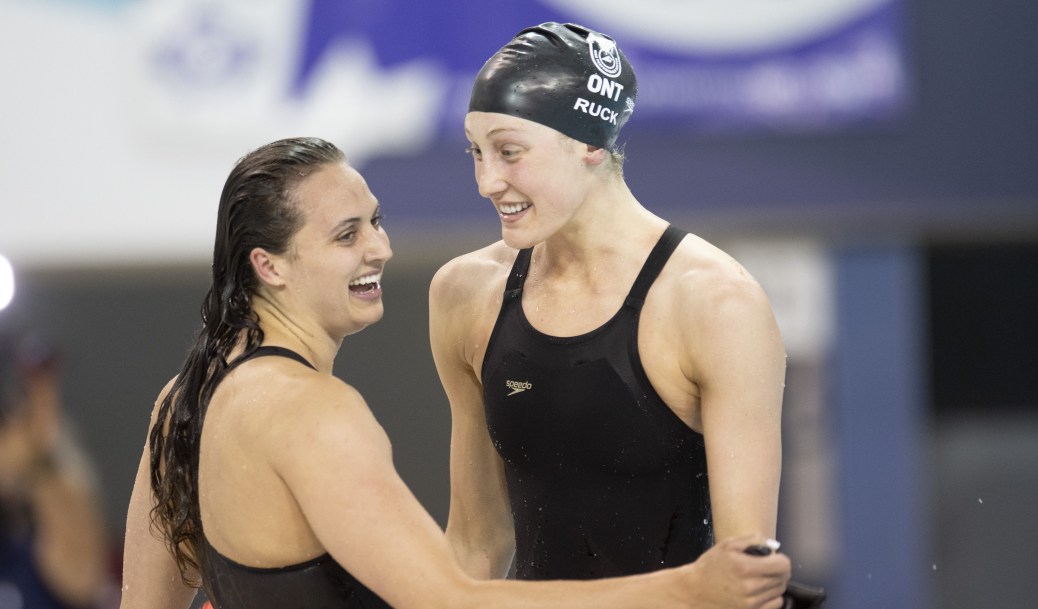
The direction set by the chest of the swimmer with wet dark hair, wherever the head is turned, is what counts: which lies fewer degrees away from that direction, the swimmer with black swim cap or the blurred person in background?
the swimmer with black swim cap

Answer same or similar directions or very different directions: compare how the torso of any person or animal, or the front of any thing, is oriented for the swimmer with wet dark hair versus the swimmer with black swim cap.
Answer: very different directions

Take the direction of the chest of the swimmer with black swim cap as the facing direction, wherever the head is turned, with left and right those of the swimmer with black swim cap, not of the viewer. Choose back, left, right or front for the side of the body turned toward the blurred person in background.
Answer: right

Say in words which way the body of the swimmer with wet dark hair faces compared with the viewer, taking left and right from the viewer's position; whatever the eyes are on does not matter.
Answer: facing away from the viewer and to the right of the viewer

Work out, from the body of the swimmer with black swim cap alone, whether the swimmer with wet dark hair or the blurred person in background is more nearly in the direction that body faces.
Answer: the swimmer with wet dark hair

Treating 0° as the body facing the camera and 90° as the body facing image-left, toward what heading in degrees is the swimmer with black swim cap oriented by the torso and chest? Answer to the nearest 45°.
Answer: approximately 45°

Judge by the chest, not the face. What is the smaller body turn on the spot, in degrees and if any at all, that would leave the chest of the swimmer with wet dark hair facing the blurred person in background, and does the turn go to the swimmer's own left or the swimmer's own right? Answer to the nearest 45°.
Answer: approximately 90° to the swimmer's own left
